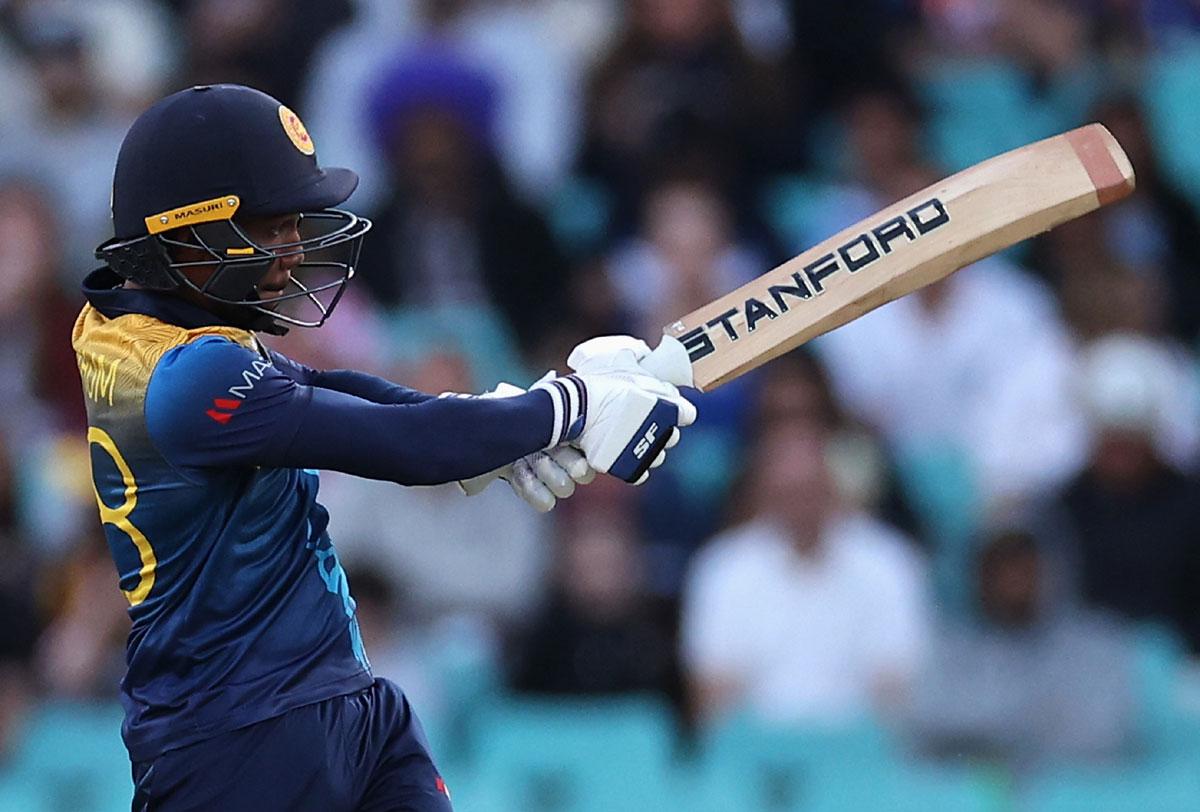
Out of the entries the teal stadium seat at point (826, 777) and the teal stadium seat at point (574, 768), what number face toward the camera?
2

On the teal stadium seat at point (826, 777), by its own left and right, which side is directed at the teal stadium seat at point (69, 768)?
right

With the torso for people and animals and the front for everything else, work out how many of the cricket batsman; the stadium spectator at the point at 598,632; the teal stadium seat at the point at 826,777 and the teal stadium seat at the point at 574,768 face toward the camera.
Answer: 3

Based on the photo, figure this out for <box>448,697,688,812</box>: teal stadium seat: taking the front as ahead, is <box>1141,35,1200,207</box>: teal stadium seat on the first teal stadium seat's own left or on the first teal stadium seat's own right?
on the first teal stadium seat's own left

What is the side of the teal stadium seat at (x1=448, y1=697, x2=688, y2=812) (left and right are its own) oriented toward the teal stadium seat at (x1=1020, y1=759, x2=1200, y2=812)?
left

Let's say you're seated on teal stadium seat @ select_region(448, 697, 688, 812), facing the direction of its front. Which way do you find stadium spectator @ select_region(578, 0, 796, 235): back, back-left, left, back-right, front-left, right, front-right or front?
back-left

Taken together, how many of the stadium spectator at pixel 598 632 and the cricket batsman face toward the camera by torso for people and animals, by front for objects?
1
